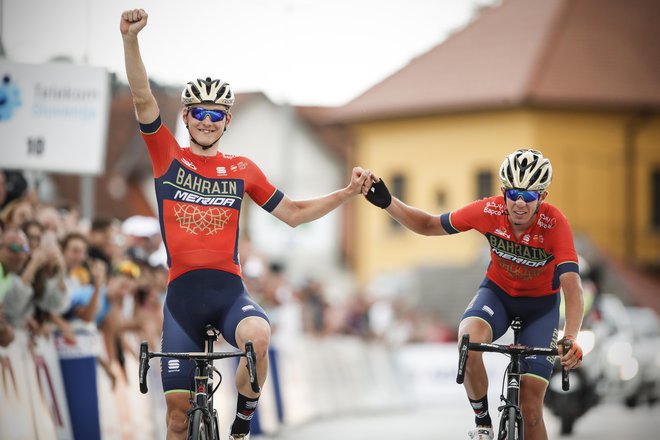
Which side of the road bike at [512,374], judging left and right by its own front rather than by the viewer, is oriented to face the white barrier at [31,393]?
right

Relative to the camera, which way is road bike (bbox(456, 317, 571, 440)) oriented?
toward the camera

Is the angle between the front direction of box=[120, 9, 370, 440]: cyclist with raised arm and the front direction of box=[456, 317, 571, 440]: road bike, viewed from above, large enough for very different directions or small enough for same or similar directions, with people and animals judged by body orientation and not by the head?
same or similar directions

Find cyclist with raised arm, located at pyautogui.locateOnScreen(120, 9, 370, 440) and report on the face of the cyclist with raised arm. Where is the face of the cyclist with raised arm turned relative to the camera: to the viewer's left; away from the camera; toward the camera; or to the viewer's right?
toward the camera

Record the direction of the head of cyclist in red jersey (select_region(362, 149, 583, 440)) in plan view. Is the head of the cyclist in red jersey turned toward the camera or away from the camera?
toward the camera

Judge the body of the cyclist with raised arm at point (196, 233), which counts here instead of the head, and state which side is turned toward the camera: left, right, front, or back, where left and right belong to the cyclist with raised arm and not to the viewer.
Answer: front

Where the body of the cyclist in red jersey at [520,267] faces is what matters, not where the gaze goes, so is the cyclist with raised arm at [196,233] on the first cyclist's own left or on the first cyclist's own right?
on the first cyclist's own right

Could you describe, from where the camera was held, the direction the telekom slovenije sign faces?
facing the viewer

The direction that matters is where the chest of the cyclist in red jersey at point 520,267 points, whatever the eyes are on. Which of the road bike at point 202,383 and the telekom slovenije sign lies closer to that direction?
the road bike

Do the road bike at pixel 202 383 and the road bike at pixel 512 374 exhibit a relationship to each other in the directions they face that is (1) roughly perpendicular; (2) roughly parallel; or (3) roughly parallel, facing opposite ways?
roughly parallel
